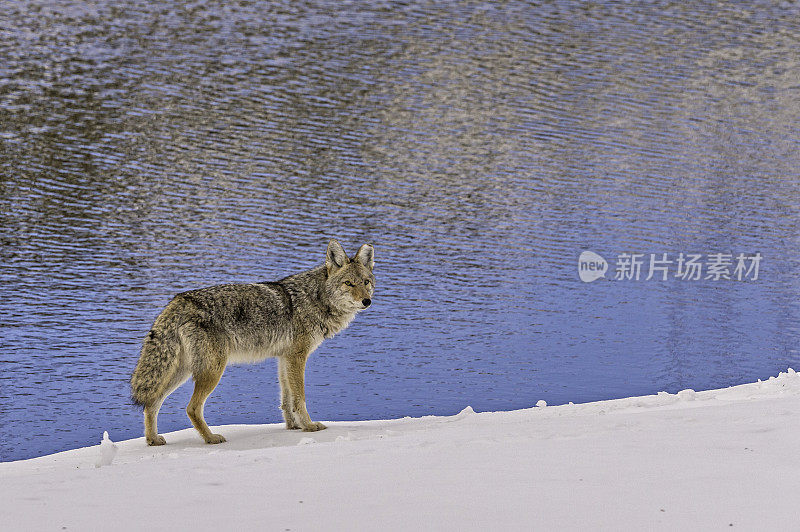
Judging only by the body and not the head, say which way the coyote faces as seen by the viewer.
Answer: to the viewer's right
